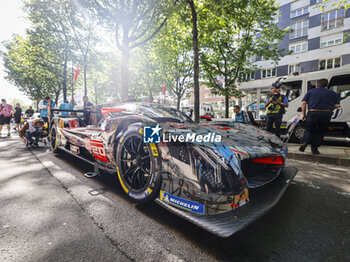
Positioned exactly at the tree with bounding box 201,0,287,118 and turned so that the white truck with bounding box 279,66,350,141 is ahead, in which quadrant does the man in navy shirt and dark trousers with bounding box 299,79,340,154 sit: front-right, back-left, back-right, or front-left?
front-right

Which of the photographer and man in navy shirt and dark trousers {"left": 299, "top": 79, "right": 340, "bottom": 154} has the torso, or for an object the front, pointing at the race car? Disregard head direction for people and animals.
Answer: the photographer

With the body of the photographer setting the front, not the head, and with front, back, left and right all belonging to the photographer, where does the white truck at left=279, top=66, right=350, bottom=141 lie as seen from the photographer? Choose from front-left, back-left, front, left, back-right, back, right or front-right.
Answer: back-left

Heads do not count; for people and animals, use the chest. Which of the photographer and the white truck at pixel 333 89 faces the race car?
the photographer

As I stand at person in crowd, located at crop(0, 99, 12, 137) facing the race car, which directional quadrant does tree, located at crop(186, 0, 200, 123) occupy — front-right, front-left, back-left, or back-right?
front-left
